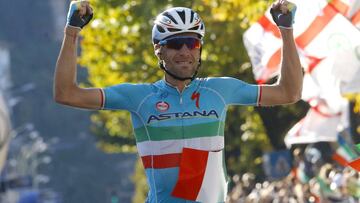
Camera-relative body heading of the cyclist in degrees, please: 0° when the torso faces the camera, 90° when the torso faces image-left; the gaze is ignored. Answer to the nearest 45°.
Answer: approximately 0°

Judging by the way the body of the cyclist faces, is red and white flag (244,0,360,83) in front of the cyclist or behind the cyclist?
behind

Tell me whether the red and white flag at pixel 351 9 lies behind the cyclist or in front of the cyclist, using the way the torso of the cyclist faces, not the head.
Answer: behind
